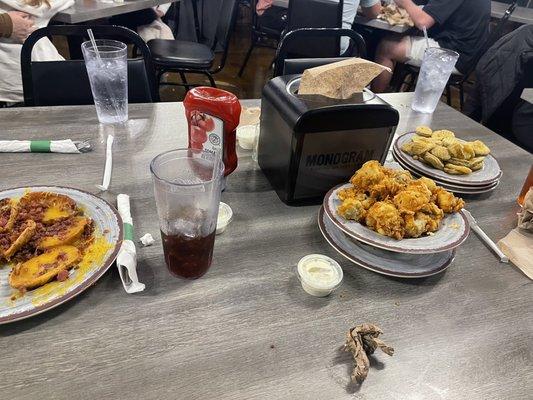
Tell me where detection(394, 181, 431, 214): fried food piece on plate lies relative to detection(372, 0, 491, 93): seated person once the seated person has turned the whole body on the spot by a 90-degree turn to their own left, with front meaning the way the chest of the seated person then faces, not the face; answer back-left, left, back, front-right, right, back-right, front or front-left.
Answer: front

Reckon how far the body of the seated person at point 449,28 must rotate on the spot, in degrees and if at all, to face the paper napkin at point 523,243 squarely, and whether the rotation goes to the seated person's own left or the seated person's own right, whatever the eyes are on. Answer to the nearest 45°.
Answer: approximately 90° to the seated person's own left

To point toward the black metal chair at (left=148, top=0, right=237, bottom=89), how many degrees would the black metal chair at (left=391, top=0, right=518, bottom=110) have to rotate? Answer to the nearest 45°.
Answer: approximately 45° to its left

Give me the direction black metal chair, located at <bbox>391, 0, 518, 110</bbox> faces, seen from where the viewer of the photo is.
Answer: facing to the left of the viewer

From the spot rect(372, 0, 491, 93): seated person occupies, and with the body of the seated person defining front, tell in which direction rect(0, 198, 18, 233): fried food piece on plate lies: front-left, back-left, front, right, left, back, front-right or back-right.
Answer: left

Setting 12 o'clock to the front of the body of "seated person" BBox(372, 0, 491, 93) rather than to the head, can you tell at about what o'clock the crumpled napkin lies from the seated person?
The crumpled napkin is roughly at 9 o'clock from the seated person.

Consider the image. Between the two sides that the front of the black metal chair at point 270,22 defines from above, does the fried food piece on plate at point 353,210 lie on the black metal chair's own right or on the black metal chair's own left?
on the black metal chair's own right

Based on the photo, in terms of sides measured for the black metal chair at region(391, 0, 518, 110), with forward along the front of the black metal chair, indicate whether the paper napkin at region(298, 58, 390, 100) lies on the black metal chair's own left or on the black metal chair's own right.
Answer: on the black metal chair's own left

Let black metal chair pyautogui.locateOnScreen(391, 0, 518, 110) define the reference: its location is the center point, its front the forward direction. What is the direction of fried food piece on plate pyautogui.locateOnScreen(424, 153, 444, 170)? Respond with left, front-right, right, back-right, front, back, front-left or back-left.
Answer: left

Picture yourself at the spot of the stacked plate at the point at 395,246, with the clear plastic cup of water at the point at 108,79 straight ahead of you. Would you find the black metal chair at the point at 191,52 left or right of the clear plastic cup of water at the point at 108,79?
right

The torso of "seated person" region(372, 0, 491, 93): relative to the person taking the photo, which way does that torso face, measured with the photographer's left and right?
facing to the left of the viewer
